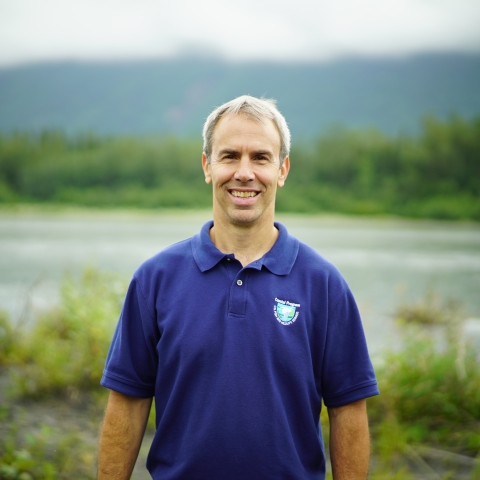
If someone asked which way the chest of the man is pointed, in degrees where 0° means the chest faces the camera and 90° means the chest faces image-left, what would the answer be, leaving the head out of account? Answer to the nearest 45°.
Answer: approximately 0°

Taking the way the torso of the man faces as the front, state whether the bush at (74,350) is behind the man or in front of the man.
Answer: behind
